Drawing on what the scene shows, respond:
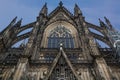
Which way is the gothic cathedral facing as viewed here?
toward the camera
